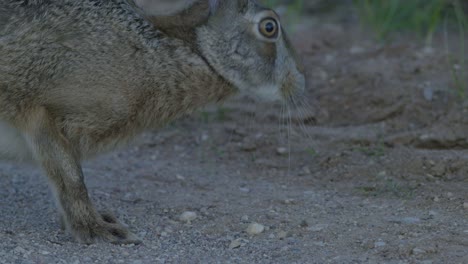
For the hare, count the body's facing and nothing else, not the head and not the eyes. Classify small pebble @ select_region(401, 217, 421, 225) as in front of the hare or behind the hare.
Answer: in front

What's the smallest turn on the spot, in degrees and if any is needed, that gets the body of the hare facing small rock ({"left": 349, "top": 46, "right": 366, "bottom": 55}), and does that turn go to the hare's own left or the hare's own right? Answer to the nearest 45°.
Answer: approximately 45° to the hare's own left

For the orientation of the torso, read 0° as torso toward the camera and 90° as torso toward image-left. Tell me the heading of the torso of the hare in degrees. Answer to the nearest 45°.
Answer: approximately 270°

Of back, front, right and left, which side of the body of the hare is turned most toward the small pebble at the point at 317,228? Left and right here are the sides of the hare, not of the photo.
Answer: front

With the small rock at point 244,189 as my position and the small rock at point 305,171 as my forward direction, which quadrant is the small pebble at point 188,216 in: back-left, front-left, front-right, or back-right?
back-right

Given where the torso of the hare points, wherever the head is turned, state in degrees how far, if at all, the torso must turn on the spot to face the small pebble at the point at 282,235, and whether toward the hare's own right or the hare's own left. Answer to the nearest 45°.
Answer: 0° — it already faces it

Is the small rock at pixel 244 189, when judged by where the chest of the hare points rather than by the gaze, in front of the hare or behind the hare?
in front

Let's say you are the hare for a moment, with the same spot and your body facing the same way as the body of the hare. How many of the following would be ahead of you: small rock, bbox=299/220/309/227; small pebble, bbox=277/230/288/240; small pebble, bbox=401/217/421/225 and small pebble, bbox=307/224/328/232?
4

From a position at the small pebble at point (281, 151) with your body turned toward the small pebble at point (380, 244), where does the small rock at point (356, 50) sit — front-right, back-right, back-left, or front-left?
back-left

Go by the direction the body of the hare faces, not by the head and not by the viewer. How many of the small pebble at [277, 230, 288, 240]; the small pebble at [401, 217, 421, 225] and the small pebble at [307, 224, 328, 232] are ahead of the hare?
3
